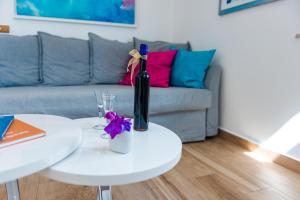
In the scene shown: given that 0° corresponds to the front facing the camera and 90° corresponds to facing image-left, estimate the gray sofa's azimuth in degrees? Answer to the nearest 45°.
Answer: approximately 0°

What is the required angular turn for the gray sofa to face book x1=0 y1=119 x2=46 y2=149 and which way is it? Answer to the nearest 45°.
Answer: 0° — it already faces it

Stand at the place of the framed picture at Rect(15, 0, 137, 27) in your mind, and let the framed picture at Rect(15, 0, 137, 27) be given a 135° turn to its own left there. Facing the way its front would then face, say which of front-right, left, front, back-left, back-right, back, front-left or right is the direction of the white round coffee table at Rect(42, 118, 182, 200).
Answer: back

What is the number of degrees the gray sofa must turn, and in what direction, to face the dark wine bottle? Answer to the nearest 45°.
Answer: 0° — it already faces it

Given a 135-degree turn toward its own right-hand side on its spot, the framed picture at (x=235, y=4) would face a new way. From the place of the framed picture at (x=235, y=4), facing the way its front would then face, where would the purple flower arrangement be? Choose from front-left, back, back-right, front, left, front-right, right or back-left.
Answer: back

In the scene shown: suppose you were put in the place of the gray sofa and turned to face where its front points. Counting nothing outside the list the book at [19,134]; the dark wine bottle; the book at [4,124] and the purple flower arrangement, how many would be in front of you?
4

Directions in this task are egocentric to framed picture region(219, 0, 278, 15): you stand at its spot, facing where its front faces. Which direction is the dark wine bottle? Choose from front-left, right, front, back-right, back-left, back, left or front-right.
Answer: front-left

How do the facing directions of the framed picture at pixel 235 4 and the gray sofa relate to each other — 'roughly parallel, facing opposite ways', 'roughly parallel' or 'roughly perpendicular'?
roughly perpendicular

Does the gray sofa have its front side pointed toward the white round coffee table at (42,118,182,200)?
yes

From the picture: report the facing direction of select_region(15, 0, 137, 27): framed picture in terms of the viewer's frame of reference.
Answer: facing the viewer and to the right of the viewer

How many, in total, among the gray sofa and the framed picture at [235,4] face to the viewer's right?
0

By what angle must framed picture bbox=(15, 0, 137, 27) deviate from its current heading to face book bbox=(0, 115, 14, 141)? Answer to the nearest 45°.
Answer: approximately 45° to its right
